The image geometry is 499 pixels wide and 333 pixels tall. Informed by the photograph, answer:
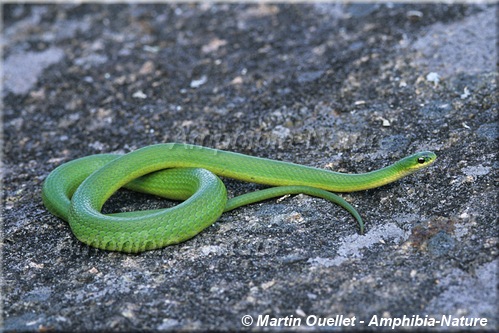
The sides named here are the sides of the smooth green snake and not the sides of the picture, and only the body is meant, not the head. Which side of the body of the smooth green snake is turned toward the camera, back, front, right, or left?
right
